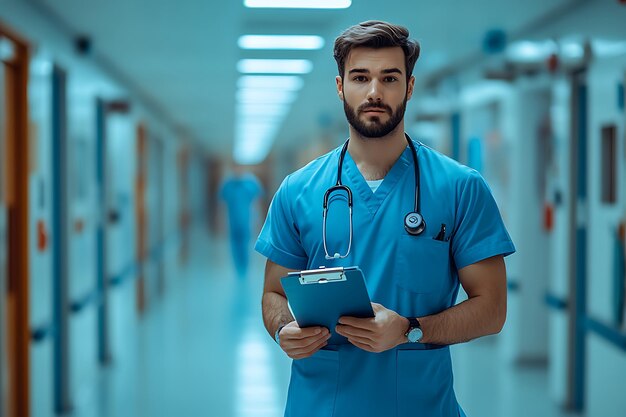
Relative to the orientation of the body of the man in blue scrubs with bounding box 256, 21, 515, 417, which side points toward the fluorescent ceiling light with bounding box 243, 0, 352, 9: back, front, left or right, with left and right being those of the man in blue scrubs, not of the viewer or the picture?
back

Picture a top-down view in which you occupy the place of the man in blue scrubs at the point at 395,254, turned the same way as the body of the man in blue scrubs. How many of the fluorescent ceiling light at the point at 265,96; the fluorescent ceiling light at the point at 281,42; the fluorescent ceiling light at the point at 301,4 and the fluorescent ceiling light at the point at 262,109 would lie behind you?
4

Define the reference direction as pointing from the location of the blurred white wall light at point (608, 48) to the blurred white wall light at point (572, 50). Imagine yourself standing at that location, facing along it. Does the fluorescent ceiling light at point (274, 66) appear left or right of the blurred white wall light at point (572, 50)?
left

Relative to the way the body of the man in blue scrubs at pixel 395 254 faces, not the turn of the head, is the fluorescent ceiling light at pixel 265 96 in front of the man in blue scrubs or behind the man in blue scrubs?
behind

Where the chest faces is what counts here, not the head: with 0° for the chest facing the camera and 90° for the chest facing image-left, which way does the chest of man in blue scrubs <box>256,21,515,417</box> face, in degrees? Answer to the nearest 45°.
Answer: approximately 0°

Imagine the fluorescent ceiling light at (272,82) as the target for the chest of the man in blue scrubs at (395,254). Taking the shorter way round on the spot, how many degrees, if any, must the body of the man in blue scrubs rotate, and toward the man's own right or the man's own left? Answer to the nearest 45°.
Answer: approximately 180°

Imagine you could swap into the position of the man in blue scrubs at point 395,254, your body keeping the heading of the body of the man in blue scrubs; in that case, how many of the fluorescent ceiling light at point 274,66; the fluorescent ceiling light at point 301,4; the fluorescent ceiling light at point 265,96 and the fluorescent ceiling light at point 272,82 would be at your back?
4

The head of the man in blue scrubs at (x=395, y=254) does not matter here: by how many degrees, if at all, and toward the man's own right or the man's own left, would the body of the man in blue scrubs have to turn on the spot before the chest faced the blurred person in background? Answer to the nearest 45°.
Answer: approximately 180°

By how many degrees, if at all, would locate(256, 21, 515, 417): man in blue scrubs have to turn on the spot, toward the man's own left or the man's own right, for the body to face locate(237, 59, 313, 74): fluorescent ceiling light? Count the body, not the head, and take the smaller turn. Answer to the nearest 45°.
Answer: approximately 180°

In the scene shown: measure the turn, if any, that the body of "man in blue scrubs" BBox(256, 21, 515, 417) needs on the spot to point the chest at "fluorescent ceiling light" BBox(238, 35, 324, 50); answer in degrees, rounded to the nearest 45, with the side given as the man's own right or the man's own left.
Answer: approximately 180°
